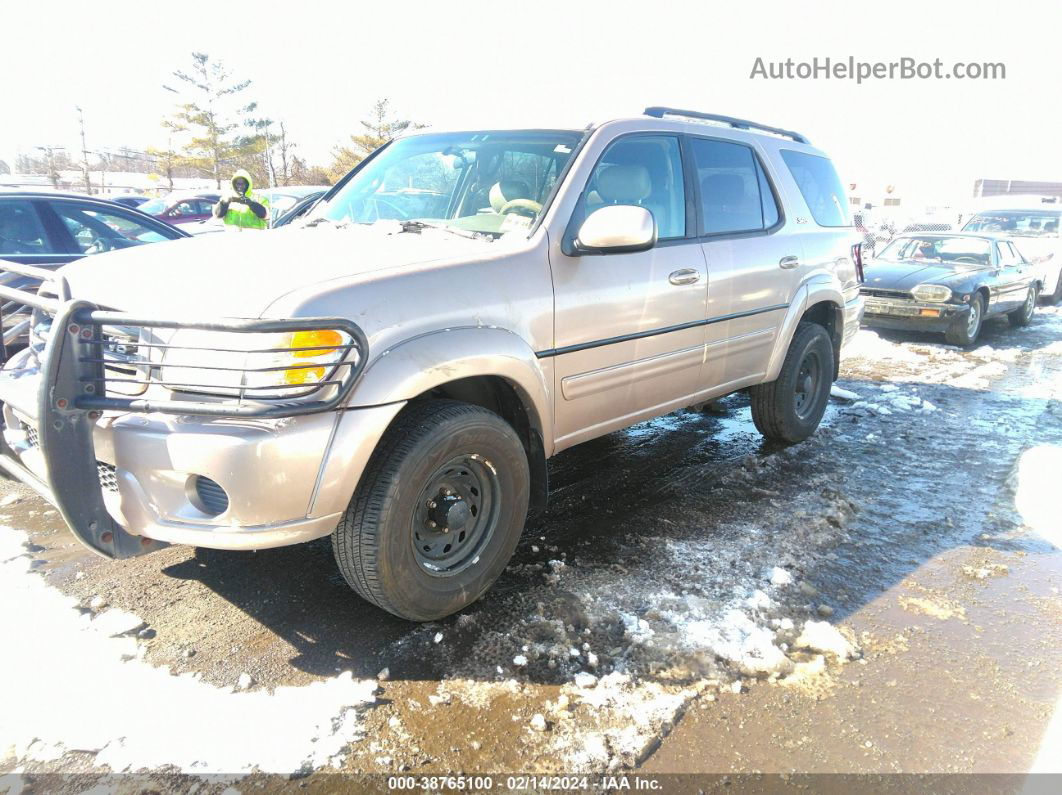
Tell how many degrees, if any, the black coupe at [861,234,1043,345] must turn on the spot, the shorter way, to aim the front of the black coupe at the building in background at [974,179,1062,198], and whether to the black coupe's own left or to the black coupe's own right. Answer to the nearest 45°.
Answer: approximately 135° to the black coupe's own right

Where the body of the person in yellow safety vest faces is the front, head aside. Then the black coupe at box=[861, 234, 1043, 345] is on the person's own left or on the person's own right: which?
on the person's own left

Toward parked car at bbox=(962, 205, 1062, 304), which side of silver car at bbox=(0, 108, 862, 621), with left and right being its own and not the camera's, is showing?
back

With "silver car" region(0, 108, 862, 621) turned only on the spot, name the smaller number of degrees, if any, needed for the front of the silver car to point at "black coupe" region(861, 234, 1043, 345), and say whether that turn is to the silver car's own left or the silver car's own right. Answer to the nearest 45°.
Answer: approximately 180°

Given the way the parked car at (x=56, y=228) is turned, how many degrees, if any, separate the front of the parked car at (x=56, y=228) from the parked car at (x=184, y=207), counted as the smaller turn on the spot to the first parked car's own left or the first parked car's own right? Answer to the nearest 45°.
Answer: approximately 90° to the first parked car's own left

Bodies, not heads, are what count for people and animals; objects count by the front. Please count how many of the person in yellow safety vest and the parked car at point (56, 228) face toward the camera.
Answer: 1

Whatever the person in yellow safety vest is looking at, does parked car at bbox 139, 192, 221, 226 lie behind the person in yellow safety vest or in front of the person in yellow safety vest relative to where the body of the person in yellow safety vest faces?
behind

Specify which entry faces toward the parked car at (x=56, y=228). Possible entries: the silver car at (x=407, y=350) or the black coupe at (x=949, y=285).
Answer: the black coupe

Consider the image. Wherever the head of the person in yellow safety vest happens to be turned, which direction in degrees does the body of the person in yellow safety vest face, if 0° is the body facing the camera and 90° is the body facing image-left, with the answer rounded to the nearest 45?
approximately 0°

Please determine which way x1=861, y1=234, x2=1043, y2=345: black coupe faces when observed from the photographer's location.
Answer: facing the viewer and to the left of the viewer

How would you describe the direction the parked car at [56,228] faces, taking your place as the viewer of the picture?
facing to the right of the viewer

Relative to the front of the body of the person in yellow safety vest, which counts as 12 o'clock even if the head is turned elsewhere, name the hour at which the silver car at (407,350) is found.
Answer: The silver car is roughly at 12 o'clock from the person in yellow safety vest.
